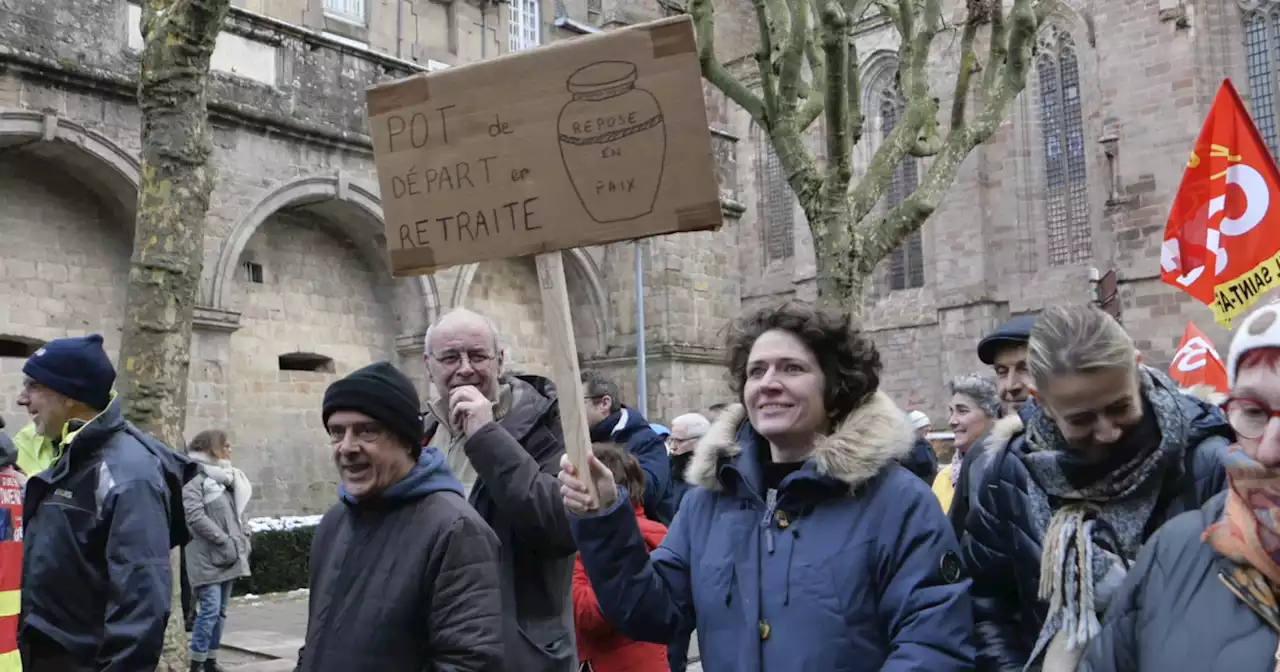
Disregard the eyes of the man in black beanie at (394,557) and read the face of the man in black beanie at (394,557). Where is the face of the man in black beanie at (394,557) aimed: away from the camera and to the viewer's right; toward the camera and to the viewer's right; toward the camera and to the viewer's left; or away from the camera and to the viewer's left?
toward the camera and to the viewer's left

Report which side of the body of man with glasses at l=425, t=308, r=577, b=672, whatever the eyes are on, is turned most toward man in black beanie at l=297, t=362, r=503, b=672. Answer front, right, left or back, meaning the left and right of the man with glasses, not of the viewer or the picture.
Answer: front

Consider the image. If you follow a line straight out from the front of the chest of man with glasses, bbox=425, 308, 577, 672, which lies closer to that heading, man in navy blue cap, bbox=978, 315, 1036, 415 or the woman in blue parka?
the woman in blue parka

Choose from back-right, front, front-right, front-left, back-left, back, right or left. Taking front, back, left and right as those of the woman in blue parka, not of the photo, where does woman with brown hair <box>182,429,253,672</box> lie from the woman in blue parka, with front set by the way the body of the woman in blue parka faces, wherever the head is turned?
right

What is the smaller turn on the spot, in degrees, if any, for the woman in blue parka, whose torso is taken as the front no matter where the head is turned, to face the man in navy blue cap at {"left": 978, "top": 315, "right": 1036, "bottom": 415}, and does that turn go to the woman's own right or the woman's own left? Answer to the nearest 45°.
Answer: approximately 180°

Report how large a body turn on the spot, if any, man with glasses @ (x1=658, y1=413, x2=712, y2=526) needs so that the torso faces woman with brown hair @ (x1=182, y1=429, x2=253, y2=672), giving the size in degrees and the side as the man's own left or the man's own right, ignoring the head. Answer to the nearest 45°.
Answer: approximately 45° to the man's own right

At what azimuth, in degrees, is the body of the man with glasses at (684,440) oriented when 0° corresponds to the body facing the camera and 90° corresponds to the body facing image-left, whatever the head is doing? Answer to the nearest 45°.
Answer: approximately 45°

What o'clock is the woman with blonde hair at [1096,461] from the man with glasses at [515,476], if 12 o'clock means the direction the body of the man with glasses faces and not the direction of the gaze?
The woman with blonde hair is roughly at 9 o'clock from the man with glasses.

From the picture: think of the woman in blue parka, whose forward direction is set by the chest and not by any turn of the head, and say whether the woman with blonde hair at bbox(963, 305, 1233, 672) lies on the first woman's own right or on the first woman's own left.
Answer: on the first woman's own left
